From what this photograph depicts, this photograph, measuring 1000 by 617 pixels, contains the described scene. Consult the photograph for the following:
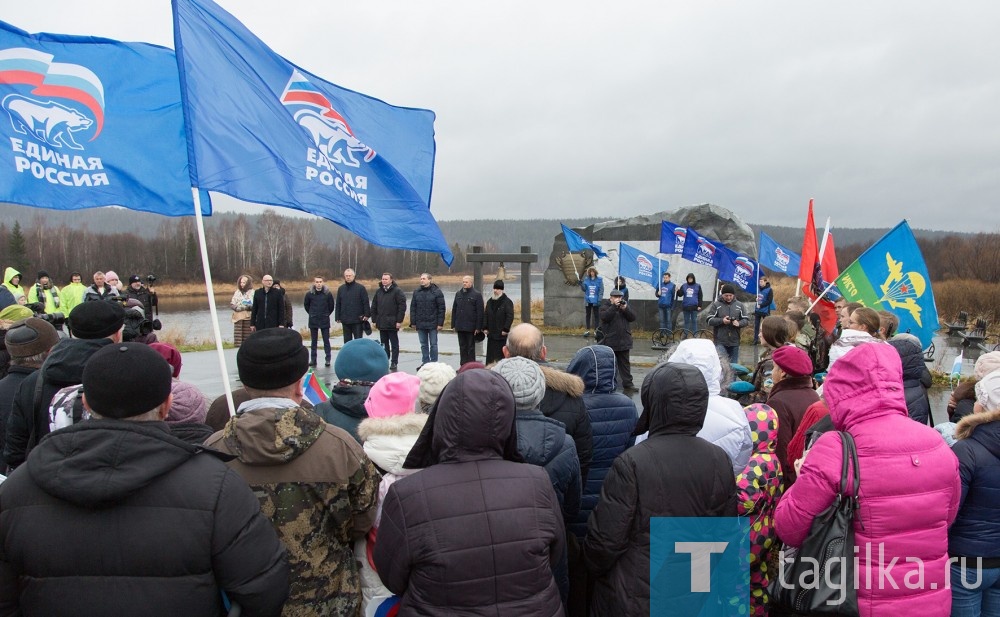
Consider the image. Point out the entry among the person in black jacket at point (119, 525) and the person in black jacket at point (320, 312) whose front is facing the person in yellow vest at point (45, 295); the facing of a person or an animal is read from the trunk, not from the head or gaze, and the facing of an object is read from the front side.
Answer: the person in black jacket at point (119, 525)

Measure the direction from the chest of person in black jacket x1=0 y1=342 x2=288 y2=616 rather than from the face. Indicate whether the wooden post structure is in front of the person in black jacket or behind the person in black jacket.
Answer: in front

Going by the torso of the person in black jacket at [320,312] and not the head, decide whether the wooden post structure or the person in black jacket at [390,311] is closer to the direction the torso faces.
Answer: the person in black jacket

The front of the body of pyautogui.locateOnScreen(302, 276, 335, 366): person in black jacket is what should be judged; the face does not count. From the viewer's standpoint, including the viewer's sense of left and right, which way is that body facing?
facing the viewer

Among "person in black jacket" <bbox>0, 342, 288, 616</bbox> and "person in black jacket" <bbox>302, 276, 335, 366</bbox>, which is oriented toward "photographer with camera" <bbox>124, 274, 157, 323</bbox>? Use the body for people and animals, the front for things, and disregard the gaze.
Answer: "person in black jacket" <bbox>0, 342, 288, 616</bbox>

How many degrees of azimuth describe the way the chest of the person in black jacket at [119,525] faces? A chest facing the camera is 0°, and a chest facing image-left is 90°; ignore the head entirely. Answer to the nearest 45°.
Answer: approximately 180°

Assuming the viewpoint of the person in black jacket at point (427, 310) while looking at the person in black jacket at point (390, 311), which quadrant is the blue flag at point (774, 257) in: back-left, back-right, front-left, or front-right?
back-right

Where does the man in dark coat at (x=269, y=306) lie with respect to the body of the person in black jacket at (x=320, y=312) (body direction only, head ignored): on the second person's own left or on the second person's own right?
on the second person's own right

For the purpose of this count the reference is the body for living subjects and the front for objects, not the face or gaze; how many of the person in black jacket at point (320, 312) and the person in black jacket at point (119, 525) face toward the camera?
1

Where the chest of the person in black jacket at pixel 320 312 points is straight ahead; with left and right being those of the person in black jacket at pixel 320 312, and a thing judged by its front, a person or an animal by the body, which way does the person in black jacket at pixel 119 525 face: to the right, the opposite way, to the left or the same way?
the opposite way

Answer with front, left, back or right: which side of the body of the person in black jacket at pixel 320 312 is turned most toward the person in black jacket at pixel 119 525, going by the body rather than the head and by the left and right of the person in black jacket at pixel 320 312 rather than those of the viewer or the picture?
front

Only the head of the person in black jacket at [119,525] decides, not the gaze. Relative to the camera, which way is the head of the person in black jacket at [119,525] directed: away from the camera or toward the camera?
away from the camera

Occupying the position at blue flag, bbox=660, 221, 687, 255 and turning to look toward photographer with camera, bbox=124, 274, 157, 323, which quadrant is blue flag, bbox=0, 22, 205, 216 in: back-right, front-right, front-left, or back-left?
front-left

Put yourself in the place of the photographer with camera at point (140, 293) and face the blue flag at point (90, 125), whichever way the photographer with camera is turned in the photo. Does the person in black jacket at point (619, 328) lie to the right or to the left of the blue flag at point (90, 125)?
left
